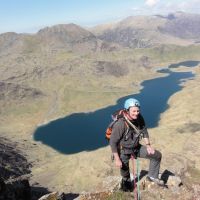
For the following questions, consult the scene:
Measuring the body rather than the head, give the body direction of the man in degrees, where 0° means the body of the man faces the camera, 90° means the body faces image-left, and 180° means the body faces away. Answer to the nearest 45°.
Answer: approximately 315°
